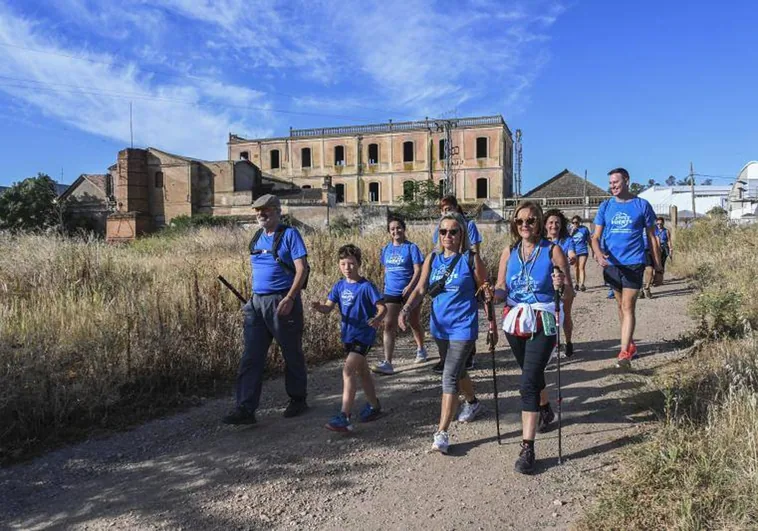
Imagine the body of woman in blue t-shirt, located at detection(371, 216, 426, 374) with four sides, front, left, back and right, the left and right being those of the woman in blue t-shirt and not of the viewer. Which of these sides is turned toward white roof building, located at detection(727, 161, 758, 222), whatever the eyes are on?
back

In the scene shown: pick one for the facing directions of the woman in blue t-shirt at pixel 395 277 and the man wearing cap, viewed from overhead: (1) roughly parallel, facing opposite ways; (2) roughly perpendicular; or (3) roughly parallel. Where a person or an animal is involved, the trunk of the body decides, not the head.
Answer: roughly parallel

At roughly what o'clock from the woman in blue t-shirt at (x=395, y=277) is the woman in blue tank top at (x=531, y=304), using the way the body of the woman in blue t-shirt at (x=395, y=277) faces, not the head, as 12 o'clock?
the woman in blue tank top at (x=531, y=304) is roughly at 10 o'clock from the woman in blue t-shirt at (x=395, y=277).

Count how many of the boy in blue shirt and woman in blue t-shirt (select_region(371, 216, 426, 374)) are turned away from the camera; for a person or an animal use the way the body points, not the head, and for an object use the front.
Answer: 0

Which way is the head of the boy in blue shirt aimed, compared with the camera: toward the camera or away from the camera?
toward the camera

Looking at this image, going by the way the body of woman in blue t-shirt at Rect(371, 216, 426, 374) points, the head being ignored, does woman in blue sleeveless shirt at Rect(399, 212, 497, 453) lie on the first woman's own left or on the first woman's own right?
on the first woman's own left

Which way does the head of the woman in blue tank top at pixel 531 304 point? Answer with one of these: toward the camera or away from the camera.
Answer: toward the camera

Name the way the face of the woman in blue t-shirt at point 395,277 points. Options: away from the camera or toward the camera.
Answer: toward the camera

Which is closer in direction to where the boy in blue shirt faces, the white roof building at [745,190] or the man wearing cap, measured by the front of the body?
the man wearing cap

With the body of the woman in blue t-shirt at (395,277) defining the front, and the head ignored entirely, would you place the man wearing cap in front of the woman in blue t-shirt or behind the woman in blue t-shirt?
in front

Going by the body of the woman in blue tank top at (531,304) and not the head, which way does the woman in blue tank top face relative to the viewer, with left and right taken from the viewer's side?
facing the viewer

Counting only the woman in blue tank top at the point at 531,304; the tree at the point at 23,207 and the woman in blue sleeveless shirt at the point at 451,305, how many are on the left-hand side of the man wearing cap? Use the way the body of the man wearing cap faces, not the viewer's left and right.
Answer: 2

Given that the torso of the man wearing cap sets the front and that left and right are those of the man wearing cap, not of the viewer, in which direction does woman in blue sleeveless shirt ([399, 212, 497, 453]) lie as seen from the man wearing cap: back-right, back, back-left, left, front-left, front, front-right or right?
left

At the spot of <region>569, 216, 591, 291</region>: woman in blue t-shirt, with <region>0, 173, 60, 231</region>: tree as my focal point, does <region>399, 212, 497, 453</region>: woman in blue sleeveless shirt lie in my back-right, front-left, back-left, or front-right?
back-left
